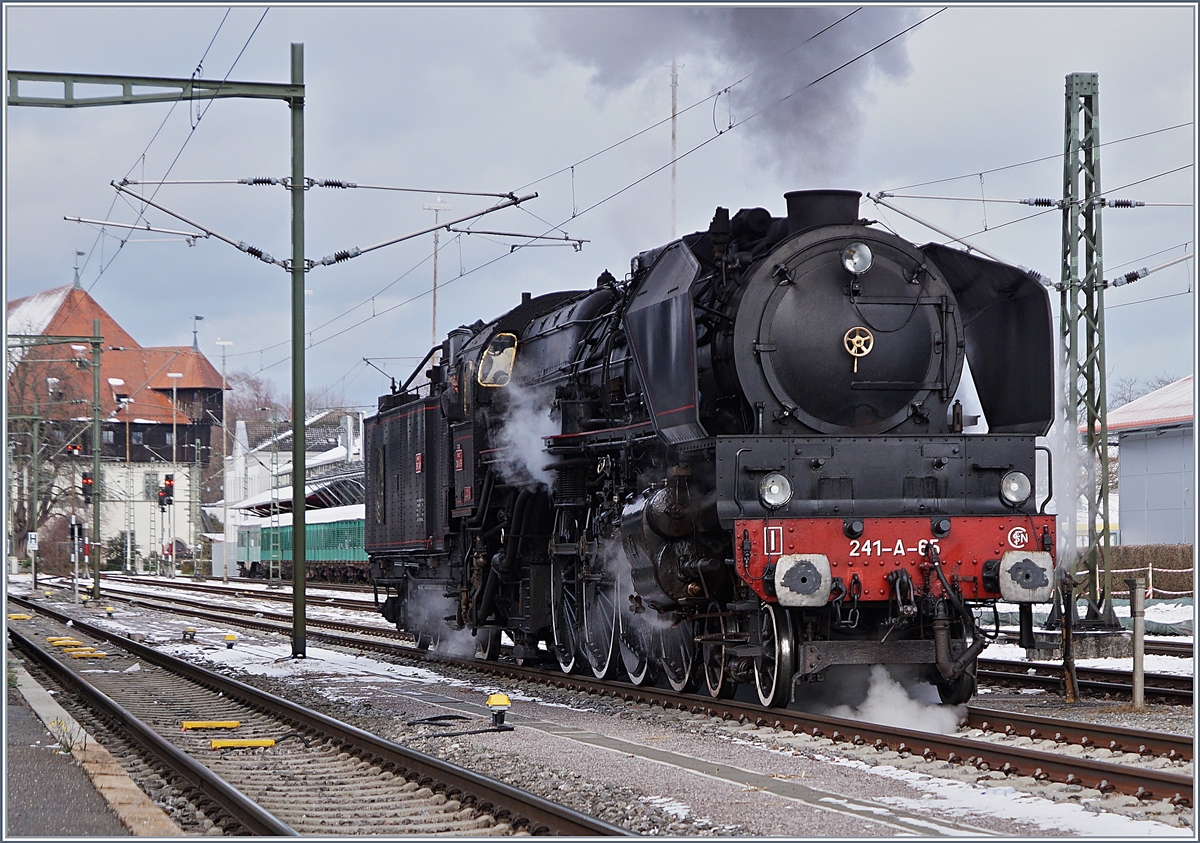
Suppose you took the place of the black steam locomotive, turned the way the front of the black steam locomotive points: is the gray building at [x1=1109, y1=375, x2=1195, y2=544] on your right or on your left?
on your left

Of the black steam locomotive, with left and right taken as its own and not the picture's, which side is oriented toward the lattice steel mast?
left

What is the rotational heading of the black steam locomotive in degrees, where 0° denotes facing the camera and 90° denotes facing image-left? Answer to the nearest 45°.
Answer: approximately 315°

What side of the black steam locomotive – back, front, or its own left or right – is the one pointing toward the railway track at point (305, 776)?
right

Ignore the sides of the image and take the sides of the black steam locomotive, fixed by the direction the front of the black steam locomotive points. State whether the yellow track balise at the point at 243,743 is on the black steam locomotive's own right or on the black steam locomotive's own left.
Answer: on the black steam locomotive's own right

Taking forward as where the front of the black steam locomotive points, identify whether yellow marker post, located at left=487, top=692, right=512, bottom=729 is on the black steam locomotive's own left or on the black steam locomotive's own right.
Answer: on the black steam locomotive's own right

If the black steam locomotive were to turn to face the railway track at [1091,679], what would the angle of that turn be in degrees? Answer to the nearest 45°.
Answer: approximately 90° to its left
